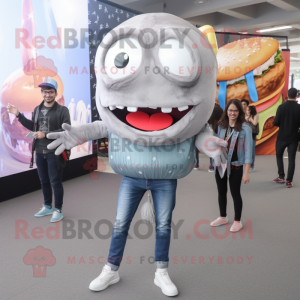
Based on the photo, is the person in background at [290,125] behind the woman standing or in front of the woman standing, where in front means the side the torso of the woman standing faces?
behind

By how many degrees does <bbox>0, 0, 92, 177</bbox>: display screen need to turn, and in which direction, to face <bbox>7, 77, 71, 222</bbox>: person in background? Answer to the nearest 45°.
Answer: approximately 45° to its right

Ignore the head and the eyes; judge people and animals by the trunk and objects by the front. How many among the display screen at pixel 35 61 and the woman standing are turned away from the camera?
0

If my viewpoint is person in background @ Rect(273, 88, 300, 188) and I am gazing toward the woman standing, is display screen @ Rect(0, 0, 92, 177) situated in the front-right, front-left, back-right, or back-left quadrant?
front-right

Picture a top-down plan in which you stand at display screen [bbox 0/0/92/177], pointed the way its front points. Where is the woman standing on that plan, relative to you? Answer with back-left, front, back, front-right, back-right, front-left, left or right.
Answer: front

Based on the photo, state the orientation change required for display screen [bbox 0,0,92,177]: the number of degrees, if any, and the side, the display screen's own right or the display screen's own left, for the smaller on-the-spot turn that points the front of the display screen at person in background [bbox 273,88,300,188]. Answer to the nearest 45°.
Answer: approximately 45° to the display screen's own left

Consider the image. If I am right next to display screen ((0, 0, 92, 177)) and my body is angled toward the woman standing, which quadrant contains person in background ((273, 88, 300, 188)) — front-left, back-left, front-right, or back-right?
front-left

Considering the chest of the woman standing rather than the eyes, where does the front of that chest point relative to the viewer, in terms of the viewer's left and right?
facing the viewer and to the left of the viewer

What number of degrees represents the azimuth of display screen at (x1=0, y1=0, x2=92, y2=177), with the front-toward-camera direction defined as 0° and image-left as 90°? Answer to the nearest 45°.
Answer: approximately 315°

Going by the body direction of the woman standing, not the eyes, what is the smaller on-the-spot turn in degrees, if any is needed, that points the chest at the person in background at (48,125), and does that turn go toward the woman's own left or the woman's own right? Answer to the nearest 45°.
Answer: approximately 45° to the woman's own right

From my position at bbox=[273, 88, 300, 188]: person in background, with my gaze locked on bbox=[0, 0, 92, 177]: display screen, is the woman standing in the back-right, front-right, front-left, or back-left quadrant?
front-left
